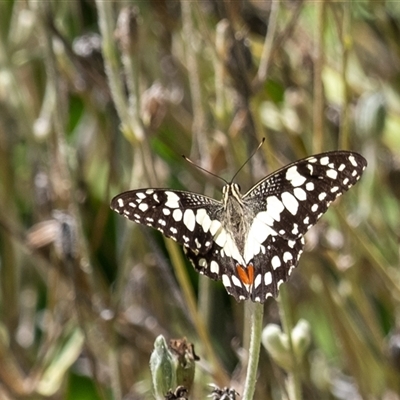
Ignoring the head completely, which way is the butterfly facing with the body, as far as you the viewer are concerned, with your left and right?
facing away from the viewer
